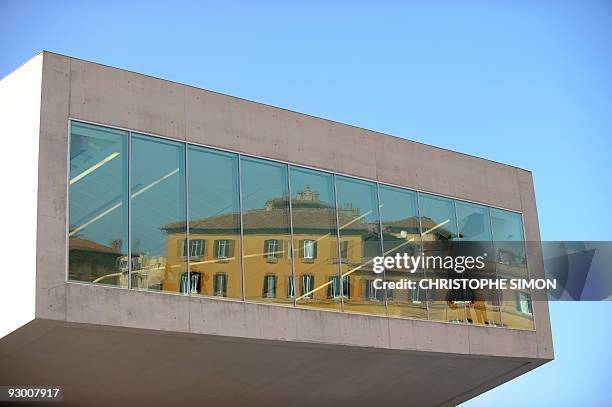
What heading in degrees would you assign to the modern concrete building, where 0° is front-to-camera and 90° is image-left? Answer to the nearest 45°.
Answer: approximately 315°
